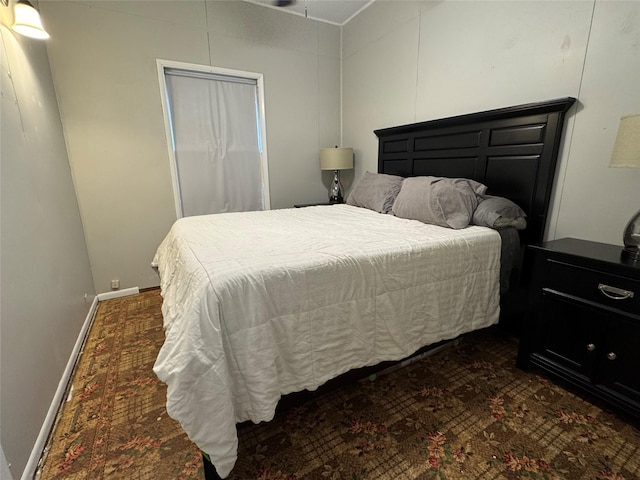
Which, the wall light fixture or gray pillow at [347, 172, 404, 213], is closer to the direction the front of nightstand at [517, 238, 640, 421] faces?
the wall light fixture

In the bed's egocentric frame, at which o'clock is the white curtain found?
The white curtain is roughly at 3 o'clock from the bed.

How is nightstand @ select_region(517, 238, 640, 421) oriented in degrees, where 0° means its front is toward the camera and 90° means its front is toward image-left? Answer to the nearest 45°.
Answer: approximately 45°

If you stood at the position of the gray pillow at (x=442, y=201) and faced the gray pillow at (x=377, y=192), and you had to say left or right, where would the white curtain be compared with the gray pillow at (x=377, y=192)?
left

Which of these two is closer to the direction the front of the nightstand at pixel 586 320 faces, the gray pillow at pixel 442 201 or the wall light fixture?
the wall light fixture

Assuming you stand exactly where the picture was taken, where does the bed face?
facing the viewer and to the left of the viewer

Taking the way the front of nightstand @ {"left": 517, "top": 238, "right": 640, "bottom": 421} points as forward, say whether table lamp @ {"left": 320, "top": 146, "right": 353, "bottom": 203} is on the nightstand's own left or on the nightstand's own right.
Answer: on the nightstand's own right

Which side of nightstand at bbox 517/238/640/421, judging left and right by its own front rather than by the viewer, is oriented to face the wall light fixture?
front
